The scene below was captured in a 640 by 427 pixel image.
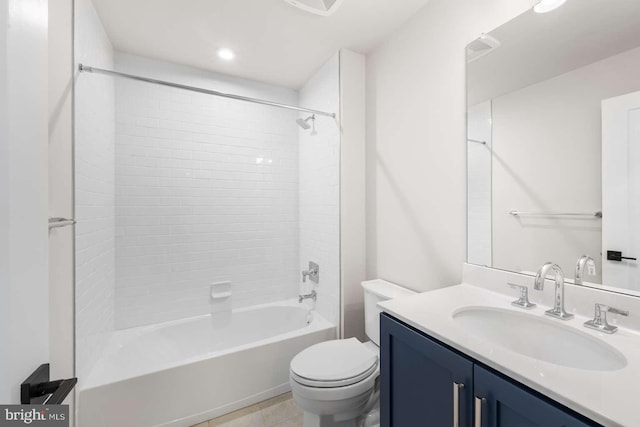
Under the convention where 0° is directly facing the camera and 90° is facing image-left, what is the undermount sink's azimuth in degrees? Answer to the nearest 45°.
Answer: approximately 45°

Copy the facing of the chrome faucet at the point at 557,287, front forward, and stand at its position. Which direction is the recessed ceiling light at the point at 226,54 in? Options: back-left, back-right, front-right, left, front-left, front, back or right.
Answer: front-right

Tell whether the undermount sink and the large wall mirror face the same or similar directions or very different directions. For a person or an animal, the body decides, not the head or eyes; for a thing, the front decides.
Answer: same or similar directions

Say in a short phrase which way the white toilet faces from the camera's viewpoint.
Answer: facing the viewer and to the left of the viewer

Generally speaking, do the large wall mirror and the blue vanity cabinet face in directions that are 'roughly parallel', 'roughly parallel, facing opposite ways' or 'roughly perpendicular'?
roughly parallel

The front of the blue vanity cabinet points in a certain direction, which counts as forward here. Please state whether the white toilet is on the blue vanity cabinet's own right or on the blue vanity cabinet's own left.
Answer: on the blue vanity cabinet's own right

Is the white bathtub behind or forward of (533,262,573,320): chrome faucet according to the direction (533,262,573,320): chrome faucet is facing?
forward

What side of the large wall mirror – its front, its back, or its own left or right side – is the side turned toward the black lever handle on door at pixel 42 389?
front

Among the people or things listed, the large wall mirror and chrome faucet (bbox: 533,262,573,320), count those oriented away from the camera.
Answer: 0

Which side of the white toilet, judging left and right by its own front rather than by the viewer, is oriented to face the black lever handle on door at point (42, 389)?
front

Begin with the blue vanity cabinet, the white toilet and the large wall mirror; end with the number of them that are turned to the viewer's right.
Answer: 0
